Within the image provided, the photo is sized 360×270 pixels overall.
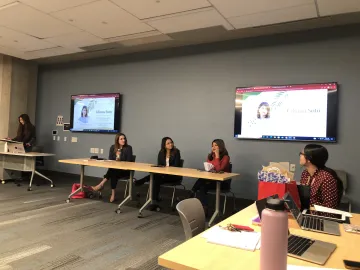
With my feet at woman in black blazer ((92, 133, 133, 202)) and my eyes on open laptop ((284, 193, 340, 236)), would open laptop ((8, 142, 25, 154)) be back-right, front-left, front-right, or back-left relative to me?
back-right

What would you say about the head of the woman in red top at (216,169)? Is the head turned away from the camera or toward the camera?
toward the camera

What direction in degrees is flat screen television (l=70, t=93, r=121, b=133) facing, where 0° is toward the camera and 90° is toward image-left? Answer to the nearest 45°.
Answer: approximately 45°

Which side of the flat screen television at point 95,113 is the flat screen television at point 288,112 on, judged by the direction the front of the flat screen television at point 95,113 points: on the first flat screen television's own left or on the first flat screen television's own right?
on the first flat screen television's own left

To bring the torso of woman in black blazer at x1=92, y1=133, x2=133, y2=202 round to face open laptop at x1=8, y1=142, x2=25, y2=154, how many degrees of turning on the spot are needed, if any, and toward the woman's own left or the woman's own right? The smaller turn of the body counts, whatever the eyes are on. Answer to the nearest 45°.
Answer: approximately 90° to the woman's own right

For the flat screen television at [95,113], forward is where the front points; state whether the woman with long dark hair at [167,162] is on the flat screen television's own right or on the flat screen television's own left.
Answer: on the flat screen television's own left

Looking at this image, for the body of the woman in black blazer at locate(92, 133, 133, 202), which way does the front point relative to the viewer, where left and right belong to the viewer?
facing the viewer and to the left of the viewer

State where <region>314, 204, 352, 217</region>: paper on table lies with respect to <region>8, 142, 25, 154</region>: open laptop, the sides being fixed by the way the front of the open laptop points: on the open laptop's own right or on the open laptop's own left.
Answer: on the open laptop's own right

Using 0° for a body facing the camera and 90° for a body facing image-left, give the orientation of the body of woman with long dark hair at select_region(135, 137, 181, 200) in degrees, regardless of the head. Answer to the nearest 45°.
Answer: approximately 45°

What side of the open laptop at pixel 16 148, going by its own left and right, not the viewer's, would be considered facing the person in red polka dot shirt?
right

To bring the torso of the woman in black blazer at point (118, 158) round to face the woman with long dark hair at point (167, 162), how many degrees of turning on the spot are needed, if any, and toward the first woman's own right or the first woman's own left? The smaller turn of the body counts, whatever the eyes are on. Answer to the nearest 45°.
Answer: approximately 90° to the first woman's own left

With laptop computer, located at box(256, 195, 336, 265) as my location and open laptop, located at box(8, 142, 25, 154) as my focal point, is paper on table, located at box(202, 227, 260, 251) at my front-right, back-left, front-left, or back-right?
front-left

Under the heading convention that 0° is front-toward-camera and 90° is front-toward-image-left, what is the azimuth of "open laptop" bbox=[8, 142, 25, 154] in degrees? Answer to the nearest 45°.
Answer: approximately 225°

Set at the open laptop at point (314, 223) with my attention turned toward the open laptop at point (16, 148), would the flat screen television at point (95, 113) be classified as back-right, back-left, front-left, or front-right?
front-right

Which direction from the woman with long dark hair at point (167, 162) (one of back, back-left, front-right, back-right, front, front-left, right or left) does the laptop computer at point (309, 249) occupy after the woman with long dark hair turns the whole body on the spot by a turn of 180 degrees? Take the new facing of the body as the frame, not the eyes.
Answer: back-right

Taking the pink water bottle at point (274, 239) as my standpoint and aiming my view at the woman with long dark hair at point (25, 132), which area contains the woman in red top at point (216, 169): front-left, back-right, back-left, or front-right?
front-right

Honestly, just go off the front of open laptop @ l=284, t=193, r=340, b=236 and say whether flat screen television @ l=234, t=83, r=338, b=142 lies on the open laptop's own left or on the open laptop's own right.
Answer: on the open laptop's own left

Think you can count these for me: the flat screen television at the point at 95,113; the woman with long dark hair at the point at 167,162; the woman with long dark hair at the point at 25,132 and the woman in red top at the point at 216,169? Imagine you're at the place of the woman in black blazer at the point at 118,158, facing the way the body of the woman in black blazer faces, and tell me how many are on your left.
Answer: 2

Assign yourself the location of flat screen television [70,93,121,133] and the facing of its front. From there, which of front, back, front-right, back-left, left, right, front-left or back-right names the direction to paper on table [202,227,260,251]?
front-left
